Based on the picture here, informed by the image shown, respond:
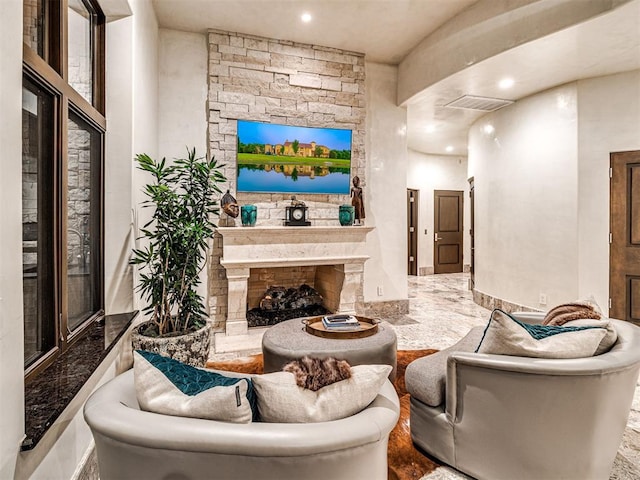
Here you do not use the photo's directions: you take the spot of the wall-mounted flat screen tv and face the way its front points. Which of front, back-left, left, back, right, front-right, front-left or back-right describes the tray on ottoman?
front-right

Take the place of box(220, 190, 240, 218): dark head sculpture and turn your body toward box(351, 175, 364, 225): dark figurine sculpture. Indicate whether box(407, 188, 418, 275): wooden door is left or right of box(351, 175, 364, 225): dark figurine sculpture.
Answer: left

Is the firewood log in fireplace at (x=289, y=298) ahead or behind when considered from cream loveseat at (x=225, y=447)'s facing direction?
ahead

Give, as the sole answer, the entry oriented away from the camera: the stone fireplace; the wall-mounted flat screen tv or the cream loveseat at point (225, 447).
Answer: the cream loveseat

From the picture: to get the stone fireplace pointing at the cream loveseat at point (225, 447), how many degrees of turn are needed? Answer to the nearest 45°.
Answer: approximately 45° to its right

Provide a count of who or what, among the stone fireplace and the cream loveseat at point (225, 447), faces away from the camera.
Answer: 1

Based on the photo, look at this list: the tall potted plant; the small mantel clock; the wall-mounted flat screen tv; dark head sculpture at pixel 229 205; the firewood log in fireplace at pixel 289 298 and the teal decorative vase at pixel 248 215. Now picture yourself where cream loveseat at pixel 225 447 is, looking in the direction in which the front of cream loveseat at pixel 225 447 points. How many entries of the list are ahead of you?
6

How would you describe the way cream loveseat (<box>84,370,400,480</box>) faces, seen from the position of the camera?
facing away from the viewer

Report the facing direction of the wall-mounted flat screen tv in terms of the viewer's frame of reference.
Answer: facing the viewer and to the right of the viewer

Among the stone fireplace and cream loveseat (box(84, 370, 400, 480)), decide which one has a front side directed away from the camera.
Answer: the cream loveseat

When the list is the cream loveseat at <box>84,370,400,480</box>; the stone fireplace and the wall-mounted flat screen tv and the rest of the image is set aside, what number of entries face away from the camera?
1

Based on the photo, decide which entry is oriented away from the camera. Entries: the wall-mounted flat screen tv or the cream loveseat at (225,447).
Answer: the cream loveseat

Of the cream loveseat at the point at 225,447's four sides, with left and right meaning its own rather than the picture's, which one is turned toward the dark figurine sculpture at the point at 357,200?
front

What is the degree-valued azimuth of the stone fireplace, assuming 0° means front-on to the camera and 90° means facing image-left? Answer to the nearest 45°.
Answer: approximately 315°
